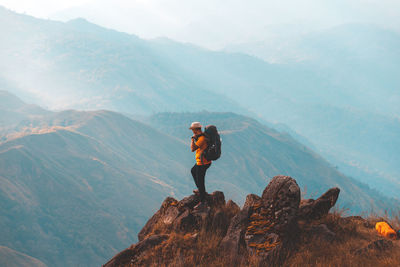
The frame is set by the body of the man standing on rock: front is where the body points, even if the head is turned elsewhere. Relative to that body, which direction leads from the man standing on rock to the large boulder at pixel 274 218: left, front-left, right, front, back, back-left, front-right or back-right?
back-left

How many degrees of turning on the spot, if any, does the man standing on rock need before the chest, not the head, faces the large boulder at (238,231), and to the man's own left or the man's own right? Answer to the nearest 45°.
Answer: approximately 135° to the man's own left

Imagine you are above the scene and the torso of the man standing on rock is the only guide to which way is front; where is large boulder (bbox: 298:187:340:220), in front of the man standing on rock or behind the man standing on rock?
behind

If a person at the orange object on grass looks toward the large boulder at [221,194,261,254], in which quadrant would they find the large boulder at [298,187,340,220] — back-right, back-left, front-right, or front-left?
front-right

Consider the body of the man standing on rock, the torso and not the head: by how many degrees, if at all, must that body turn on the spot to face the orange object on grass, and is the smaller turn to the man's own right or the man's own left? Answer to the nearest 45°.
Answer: approximately 180°

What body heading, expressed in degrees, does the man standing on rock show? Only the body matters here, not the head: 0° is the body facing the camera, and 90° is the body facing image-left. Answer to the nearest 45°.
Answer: approximately 90°
